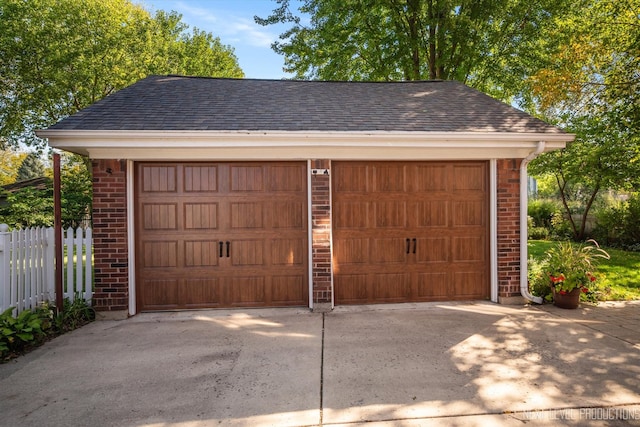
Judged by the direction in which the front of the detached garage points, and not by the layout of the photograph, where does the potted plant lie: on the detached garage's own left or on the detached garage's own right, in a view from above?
on the detached garage's own left

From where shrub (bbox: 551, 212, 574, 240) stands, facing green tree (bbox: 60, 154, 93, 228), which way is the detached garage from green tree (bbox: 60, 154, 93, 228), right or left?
left

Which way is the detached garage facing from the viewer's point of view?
toward the camera

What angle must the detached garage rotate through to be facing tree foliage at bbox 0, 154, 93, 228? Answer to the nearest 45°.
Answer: approximately 135° to its right

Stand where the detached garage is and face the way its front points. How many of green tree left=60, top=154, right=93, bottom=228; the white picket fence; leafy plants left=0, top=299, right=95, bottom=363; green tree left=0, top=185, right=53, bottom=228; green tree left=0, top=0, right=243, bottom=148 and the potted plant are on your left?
1

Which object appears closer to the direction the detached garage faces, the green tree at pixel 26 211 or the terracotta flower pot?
the terracotta flower pot

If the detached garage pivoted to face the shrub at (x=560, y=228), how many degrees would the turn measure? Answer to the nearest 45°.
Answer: approximately 135° to its left

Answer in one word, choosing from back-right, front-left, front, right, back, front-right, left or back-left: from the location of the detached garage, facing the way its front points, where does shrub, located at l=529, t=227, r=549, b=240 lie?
back-left

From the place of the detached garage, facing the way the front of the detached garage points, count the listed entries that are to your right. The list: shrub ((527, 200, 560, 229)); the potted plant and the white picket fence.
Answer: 1

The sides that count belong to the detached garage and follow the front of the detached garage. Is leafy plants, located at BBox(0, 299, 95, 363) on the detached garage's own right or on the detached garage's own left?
on the detached garage's own right

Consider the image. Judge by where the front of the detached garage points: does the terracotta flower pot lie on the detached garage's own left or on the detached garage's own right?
on the detached garage's own left

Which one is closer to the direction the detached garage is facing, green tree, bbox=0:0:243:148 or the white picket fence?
the white picket fence

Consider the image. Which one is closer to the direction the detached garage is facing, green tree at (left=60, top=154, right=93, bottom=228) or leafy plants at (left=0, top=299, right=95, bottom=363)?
the leafy plants

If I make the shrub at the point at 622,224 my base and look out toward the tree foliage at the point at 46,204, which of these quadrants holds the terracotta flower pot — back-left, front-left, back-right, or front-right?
front-left

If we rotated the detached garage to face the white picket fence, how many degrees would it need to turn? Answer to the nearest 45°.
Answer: approximately 90° to its right
